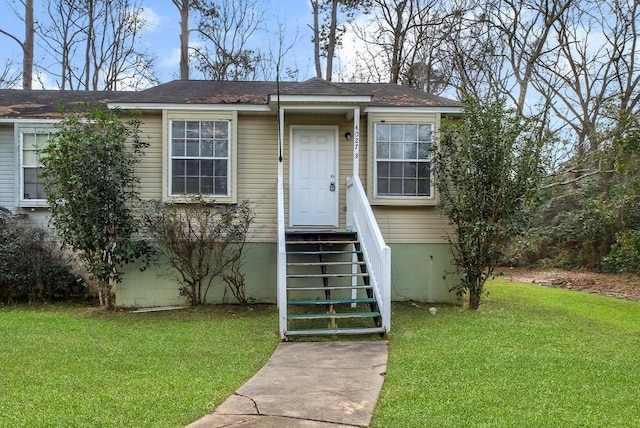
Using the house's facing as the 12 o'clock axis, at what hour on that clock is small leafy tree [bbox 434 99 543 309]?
The small leafy tree is roughly at 10 o'clock from the house.

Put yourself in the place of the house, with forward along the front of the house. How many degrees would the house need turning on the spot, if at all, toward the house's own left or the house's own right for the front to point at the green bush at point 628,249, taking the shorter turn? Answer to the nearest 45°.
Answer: approximately 90° to the house's own left

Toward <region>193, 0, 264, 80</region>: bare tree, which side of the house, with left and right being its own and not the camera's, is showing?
back

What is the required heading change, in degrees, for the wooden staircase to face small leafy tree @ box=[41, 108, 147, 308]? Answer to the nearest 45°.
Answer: approximately 90° to its right

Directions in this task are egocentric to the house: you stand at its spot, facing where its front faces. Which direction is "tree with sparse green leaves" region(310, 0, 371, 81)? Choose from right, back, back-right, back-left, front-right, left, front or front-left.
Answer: back

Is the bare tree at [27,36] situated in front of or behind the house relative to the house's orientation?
behind

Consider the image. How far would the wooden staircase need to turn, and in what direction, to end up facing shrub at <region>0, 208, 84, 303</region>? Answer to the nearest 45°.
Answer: approximately 90° to its right

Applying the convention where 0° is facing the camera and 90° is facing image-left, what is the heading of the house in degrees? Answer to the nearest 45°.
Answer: approximately 0°

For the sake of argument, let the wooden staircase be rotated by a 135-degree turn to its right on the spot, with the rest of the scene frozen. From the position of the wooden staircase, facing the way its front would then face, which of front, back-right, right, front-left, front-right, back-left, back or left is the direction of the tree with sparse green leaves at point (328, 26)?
front-right

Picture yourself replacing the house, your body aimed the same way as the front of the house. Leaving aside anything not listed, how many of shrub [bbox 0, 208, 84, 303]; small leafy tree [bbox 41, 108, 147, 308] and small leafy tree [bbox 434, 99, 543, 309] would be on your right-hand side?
2

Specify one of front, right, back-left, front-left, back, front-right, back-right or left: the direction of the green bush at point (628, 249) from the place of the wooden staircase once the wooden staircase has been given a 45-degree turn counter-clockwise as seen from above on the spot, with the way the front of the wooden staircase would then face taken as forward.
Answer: front-left

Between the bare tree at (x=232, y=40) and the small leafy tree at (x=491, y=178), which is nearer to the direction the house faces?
the small leafy tree

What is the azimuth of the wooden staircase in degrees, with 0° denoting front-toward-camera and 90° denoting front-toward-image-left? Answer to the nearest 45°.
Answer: approximately 0°

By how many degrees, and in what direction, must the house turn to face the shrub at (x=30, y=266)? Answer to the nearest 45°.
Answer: approximately 90° to its right

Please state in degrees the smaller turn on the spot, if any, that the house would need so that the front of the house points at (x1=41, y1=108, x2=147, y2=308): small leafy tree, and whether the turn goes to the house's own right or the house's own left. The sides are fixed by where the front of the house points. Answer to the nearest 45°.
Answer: approximately 90° to the house's own right
